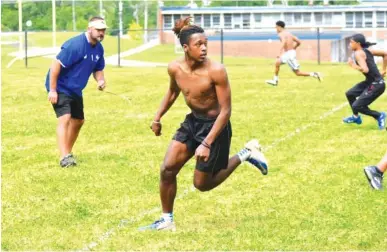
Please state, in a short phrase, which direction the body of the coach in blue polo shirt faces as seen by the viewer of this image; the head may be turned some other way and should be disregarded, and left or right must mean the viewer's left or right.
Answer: facing the viewer and to the right of the viewer
